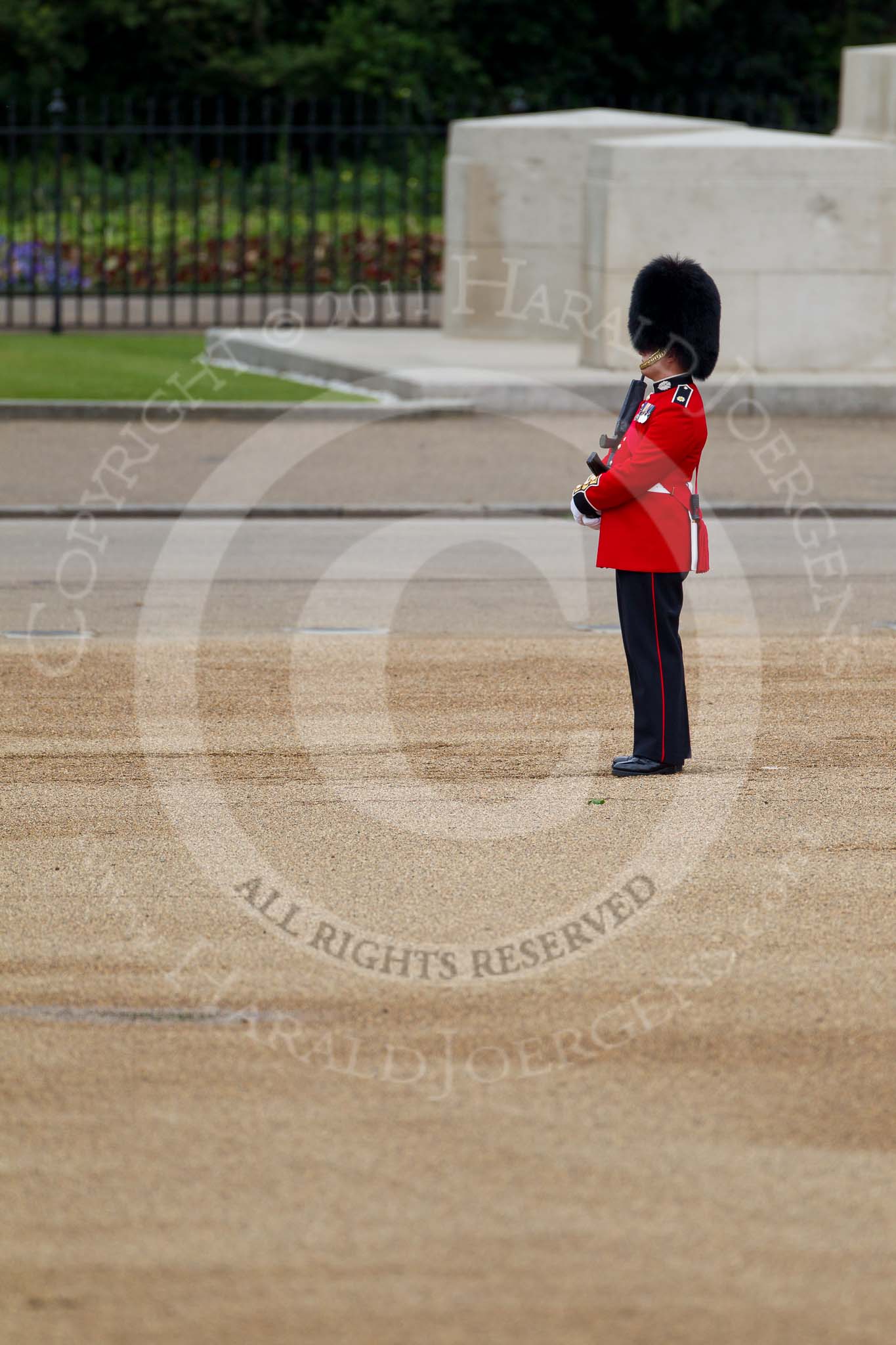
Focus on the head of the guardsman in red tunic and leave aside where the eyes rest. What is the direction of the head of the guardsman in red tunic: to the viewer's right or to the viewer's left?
to the viewer's left

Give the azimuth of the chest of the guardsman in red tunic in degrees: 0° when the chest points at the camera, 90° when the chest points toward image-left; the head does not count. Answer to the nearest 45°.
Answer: approximately 90°
